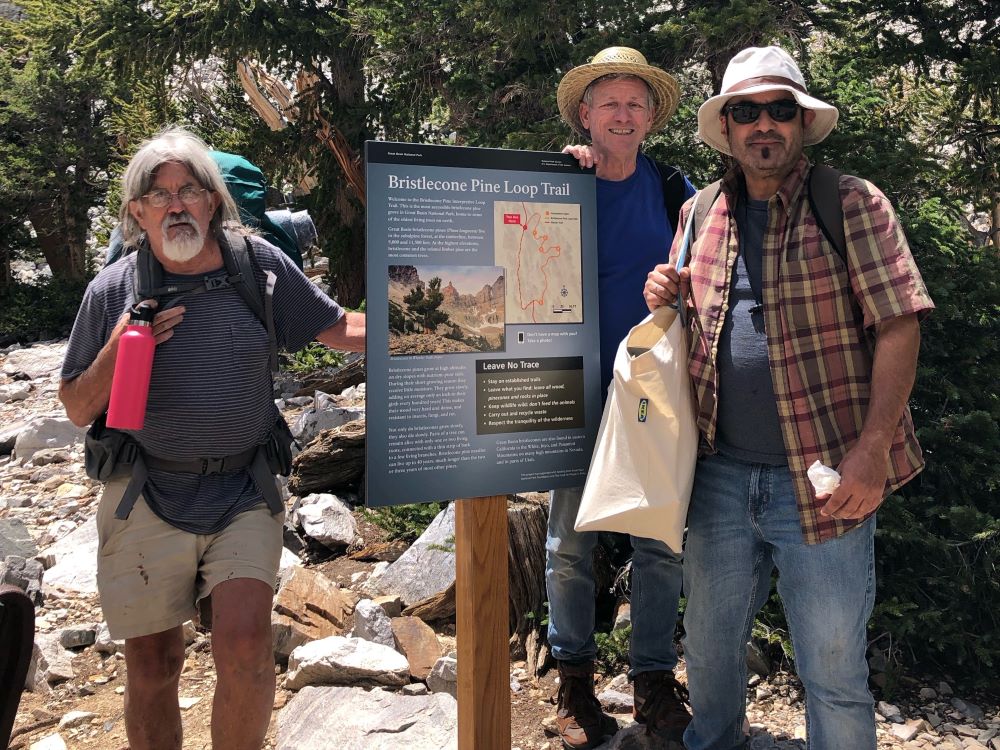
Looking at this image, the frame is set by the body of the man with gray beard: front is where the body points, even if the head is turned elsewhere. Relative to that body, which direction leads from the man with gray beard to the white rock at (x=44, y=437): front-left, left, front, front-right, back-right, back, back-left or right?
back

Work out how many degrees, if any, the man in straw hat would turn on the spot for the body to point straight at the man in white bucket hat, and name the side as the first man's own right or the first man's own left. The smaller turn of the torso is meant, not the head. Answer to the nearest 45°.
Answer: approximately 45° to the first man's own left

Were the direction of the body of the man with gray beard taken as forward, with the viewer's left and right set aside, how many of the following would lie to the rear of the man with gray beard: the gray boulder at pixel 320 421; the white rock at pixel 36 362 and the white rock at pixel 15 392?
3

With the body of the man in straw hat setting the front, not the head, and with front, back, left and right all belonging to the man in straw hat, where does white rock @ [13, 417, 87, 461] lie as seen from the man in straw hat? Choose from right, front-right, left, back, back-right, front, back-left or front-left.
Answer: back-right

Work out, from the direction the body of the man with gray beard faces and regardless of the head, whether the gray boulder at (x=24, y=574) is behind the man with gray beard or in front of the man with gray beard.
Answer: behind

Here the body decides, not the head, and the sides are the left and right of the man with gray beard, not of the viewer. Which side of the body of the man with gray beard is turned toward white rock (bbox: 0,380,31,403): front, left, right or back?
back

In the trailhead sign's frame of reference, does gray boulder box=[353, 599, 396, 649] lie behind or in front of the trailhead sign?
behind

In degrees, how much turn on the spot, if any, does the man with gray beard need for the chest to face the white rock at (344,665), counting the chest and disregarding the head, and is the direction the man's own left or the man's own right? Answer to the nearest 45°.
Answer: approximately 135° to the man's own left

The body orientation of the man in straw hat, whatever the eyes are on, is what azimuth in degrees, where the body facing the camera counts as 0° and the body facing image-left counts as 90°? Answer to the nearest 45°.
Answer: approximately 0°

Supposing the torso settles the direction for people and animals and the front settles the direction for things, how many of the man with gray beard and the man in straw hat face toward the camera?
2

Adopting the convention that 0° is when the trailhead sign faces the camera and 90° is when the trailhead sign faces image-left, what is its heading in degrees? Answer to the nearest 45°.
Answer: approximately 315°
